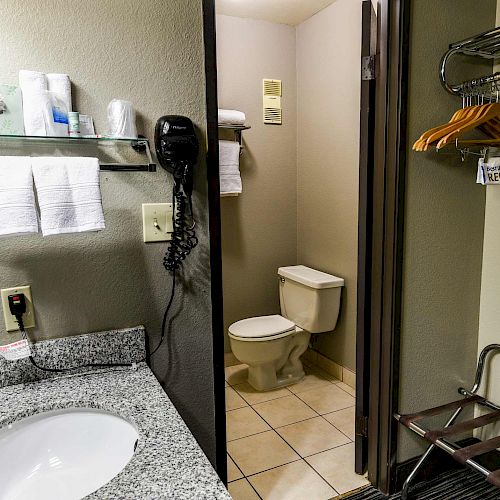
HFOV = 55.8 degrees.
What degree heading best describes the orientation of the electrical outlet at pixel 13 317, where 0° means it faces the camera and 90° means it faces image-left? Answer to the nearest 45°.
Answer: approximately 0°

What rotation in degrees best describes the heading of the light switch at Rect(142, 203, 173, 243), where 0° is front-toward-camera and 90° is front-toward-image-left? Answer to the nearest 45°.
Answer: approximately 0°

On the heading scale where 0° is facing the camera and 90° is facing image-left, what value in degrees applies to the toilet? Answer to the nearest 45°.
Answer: approximately 45°

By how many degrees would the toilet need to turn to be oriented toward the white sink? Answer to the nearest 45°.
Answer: approximately 45° to its left

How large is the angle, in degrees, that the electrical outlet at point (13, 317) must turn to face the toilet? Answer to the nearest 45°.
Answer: approximately 135° to its left

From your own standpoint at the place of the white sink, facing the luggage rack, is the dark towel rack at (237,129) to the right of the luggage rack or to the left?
left

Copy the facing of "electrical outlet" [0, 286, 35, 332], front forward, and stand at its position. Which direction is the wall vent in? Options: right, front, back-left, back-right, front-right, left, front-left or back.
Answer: back-left

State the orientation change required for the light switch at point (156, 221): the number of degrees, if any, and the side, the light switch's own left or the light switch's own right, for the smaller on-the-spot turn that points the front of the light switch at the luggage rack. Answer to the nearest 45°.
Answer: approximately 90° to the light switch's own left

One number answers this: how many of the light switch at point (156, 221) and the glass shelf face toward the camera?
2
